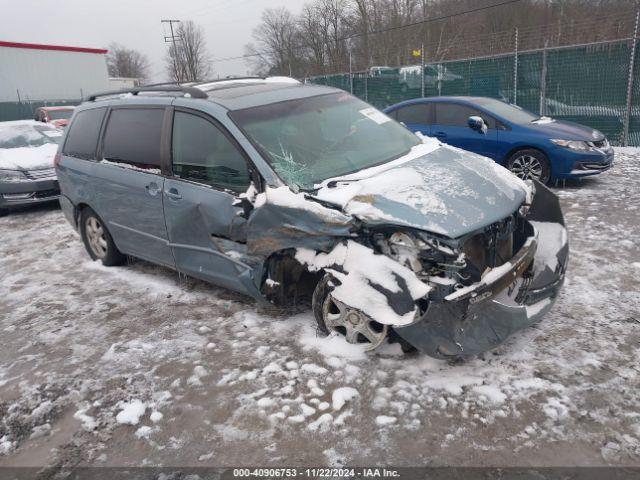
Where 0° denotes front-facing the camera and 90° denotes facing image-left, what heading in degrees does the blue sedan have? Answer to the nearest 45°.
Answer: approximately 315°

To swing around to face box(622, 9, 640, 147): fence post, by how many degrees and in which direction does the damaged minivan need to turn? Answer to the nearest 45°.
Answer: approximately 90° to its left

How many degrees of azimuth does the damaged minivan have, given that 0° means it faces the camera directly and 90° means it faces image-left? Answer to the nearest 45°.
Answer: approximately 315°

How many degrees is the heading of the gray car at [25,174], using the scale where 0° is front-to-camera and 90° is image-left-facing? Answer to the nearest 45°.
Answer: approximately 315°

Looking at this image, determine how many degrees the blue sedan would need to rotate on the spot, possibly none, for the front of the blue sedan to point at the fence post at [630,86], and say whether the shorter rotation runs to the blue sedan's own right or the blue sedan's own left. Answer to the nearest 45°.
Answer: approximately 90° to the blue sedan's own left

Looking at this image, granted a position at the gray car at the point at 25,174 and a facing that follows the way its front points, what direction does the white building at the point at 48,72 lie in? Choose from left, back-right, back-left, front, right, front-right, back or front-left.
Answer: back-left

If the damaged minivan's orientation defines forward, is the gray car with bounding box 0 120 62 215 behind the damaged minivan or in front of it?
behind

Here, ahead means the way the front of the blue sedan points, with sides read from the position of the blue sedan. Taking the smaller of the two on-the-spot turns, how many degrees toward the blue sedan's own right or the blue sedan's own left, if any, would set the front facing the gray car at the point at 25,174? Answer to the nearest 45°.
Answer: approximately 135° to the blue sedan's own right
